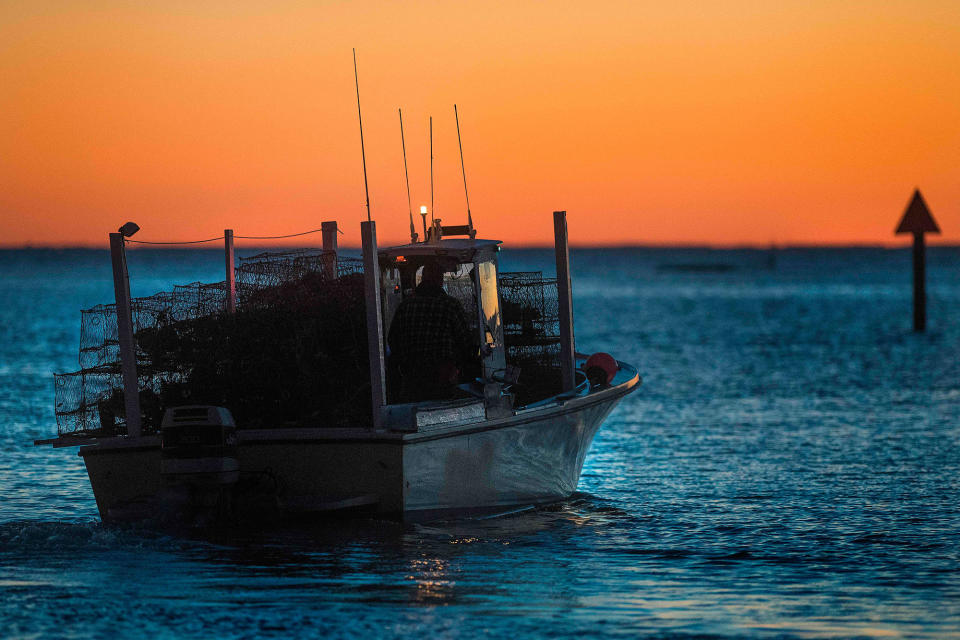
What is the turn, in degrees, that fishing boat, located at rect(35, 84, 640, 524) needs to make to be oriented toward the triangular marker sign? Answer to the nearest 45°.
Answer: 0° — it already faces it

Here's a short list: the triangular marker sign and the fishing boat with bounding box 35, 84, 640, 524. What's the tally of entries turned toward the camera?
1

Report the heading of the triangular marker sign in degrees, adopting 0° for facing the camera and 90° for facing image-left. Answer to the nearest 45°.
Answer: approximately 0°

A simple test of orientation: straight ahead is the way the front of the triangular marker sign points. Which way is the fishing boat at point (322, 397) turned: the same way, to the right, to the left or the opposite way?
the opposite way

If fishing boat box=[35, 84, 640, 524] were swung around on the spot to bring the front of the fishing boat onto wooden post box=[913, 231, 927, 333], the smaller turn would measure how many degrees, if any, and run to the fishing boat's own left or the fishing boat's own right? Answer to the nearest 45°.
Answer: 0° — it already faces it

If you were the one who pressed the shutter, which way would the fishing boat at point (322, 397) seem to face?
facing away from the viewer and to the right of the viewer
